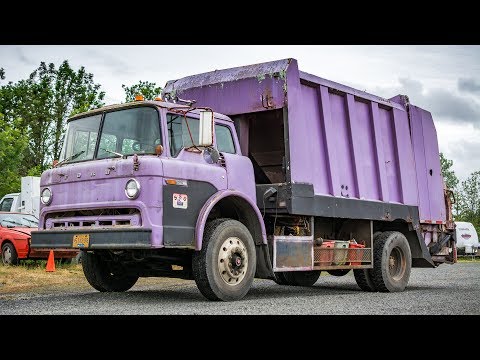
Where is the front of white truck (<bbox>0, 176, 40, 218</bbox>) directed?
to the viewer's left

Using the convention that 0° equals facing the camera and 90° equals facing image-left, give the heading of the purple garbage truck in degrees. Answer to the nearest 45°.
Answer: approximately 45°

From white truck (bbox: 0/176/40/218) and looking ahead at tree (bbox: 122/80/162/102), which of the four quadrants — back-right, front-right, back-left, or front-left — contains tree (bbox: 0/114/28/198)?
front-left

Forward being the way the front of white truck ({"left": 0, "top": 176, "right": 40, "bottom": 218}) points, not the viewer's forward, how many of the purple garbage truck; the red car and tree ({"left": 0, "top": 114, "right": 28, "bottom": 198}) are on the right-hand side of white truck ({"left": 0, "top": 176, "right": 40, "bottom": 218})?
1

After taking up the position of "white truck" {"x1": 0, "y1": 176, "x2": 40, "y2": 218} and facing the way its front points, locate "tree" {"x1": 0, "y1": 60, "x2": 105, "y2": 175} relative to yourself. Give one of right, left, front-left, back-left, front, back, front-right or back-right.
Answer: right

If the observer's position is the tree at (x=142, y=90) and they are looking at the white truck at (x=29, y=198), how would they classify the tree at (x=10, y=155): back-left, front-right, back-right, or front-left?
front-right
